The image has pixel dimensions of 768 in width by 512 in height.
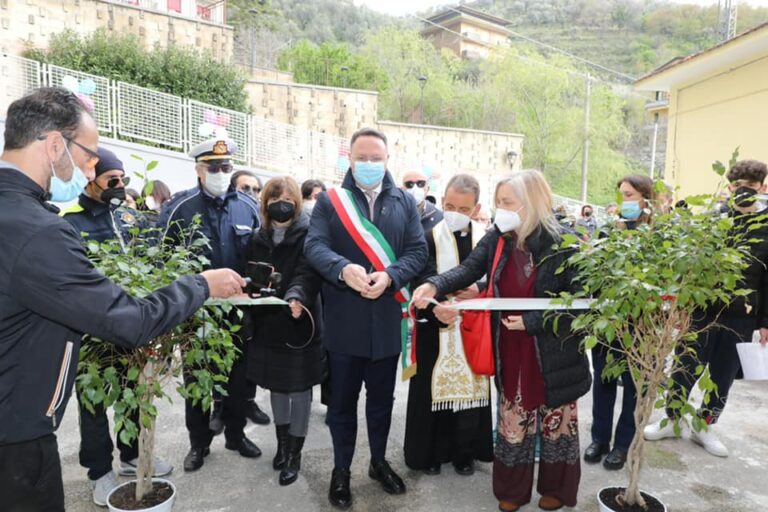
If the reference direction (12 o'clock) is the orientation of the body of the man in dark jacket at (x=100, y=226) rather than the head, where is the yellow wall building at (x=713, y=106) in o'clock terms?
The yellow wall building is roughly at 10 o'clock from the man in dark jacket.

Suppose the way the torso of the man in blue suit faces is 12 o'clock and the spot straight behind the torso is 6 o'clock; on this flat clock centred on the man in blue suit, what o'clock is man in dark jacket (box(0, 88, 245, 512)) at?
The man in dark jacket is roughly at 1 o'clock from the man in blue suit.

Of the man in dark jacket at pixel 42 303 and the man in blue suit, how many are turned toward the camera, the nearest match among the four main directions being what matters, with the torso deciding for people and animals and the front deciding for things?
1

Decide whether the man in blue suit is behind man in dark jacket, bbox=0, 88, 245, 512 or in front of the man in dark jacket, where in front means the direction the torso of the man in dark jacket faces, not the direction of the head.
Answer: in front

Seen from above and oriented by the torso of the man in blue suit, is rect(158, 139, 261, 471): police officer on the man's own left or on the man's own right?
on the man's own right

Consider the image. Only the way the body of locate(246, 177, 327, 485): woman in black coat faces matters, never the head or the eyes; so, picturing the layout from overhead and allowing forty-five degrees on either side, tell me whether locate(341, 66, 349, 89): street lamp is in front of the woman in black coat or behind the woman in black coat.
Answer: behind

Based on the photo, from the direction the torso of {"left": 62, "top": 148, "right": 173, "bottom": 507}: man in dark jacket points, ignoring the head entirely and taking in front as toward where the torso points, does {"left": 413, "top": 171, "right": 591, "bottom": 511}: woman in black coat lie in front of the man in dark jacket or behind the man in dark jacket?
in front

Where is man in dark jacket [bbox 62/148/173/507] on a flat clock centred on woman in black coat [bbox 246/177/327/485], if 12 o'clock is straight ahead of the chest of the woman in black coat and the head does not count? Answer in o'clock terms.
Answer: The man in dark jacket is roughly at 3 o'clock from the woman in black coat.

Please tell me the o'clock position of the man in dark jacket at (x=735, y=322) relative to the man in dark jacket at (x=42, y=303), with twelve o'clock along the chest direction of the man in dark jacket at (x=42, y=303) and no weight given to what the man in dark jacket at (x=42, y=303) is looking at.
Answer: the man in dark jacket at (x=735, y=322) is roughly at 12 o'clock from the man in dark jacket at (x=42, y=303).

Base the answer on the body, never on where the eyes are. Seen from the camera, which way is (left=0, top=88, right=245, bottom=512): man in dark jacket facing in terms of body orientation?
to the viewer's right

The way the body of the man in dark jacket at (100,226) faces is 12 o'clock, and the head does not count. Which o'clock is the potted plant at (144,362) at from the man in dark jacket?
The potted plant is roughly at 1 o'clock from the man in dark jacket.
